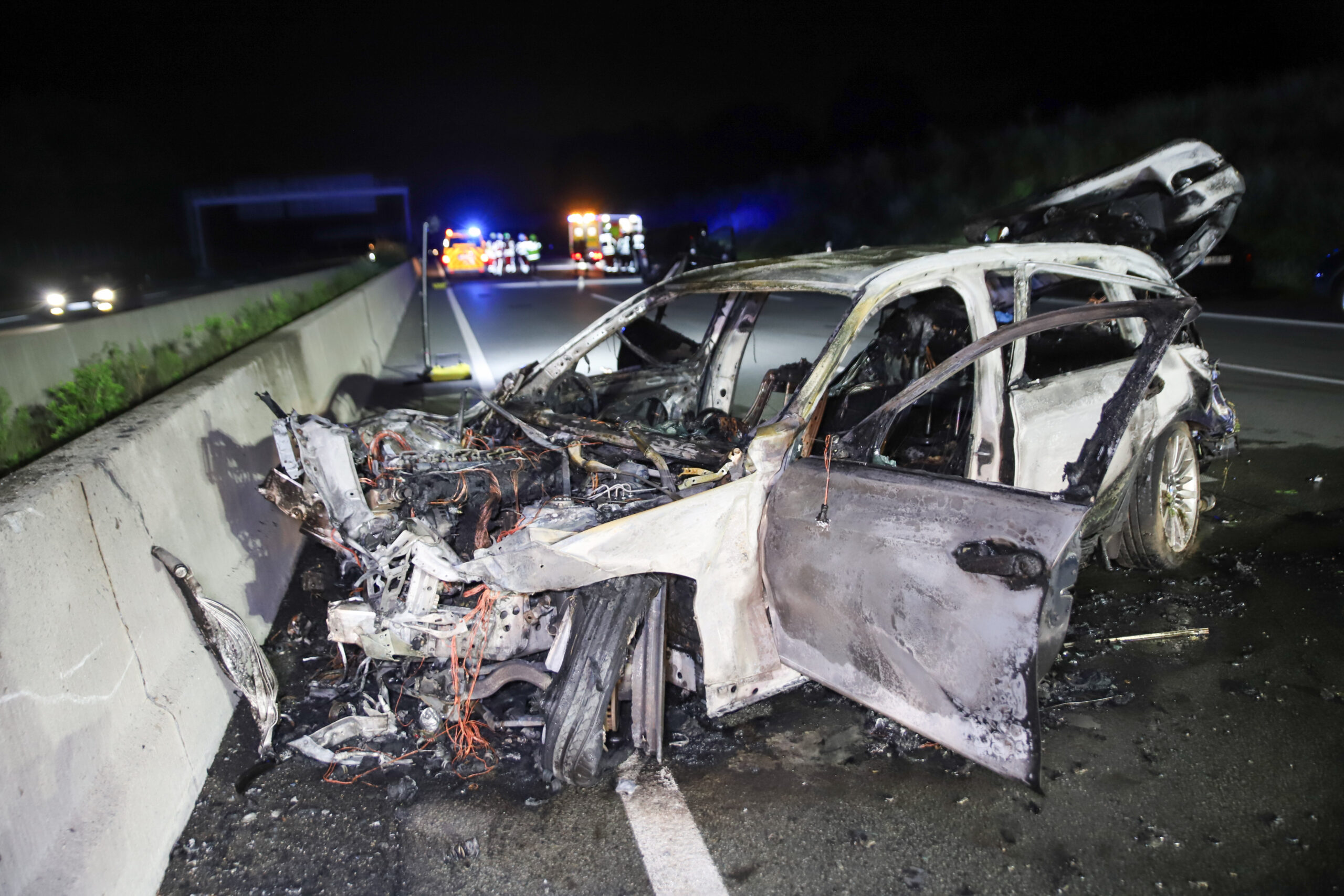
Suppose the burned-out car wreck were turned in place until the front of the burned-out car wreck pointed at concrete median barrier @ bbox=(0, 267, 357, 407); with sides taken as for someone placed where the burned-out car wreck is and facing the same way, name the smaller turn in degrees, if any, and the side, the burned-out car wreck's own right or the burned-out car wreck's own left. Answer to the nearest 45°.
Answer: approximately 90° to the burned-out car wreck's own right

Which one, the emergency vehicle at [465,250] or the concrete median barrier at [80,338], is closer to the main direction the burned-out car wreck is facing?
the concrete median barrier

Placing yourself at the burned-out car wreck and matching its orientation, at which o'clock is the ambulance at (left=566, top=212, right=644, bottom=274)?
The ambulance is roughly at 4 o'clock from the burned-out car wreck.

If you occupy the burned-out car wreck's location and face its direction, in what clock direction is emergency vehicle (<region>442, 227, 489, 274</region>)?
The emergency vehicle is roughly at 4 o'clock from the burned-out car wreck.

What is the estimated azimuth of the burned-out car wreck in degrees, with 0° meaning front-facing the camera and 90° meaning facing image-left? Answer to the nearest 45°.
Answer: approximately 45°
